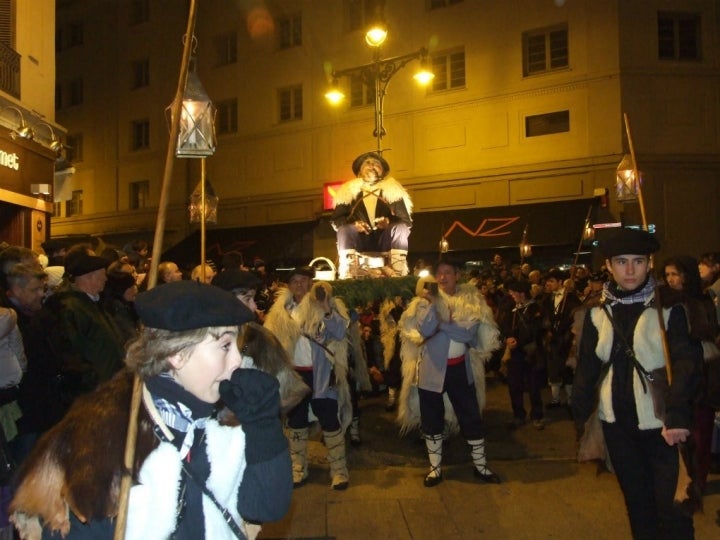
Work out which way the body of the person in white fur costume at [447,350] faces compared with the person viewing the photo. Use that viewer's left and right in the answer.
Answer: facing the viewer

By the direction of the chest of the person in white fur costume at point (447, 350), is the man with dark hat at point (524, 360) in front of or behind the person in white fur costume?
behind

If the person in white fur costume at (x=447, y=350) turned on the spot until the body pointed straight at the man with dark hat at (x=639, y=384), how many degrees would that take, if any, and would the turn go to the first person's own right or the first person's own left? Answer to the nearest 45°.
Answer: approximately 45° to the first person's own left

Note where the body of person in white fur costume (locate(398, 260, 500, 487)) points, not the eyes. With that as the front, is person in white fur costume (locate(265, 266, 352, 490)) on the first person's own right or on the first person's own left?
on the first person's own right

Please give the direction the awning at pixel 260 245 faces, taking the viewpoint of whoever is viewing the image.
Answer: facing the viewer and to the left of the viewer

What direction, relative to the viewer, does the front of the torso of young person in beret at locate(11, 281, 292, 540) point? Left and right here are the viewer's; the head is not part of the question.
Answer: facing the viewer and to the right of the viewer

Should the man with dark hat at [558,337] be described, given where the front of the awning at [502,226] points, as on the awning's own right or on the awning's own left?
on the awning's own left

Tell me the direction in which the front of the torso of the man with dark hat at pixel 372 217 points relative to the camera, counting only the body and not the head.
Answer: toward the camera

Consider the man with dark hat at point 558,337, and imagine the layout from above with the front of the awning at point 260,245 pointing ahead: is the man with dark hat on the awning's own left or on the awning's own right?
on the awning's own left

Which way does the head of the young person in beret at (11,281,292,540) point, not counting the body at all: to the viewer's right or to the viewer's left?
to the viewer's right

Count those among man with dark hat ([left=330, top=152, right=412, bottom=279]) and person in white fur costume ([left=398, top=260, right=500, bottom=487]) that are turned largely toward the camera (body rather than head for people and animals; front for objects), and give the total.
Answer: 2

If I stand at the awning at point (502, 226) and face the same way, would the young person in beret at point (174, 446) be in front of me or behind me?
in front

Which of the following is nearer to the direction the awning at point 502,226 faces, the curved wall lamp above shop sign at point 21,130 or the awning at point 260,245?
the curved wall lamp above shop sign

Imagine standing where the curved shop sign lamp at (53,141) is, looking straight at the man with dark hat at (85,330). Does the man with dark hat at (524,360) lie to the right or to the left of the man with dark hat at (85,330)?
left
